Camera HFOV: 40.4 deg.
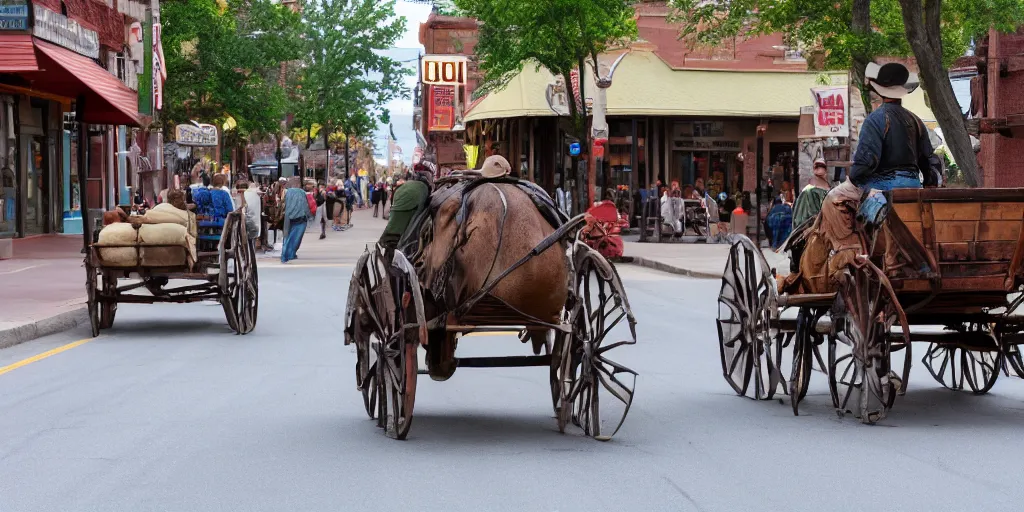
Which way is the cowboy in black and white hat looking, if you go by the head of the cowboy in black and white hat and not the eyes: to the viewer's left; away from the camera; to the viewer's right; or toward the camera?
away from the camera

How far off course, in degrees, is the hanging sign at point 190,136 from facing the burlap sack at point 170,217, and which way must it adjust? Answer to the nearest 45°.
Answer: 0° — it already faces it

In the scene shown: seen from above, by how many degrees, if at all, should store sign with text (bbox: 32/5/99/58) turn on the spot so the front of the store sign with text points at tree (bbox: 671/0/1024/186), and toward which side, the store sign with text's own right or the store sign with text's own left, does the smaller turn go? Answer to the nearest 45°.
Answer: approximately 45° to the store sign with text's own left

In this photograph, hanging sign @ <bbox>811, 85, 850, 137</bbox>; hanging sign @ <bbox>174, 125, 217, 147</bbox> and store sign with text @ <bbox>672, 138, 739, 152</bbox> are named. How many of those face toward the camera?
3

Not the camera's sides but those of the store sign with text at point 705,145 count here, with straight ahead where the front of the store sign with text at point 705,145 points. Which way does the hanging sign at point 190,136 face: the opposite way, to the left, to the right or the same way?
the same way

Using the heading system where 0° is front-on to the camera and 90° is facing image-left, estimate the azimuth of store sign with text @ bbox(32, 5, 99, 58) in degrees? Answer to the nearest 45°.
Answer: approximately 315°

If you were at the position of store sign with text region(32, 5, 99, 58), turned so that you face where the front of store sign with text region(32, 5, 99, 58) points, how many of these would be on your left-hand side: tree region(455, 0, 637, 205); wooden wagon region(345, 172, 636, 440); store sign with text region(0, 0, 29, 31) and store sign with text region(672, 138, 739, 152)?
2

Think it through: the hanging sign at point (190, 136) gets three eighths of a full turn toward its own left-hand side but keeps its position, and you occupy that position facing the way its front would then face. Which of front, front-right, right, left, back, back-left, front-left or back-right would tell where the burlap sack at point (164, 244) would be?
back-right

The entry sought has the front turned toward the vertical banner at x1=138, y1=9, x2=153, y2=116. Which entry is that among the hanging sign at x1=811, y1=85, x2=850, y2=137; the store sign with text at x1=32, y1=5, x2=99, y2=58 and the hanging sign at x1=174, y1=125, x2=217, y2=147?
the hanging sign at x1=174, y1=125, x2=217, y2=147

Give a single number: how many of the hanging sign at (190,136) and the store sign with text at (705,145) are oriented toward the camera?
2

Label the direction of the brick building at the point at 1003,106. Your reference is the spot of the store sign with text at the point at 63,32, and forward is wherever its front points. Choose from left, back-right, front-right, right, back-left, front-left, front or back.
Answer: front-left

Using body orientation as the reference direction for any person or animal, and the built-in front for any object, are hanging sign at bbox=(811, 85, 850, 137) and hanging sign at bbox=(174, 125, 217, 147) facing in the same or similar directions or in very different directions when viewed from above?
same or similar directions

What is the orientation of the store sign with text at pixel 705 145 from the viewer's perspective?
toward the camera

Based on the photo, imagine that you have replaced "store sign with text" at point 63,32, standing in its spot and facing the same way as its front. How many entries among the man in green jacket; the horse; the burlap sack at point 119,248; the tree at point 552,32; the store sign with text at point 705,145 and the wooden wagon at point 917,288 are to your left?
2

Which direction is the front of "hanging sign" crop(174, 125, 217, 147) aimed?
toward the camera
